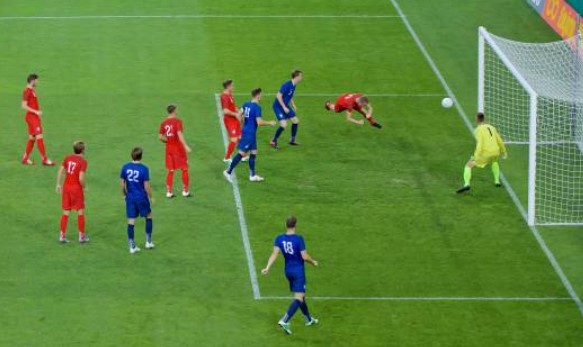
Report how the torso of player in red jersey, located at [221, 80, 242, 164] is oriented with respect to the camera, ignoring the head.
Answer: to the viewer's right

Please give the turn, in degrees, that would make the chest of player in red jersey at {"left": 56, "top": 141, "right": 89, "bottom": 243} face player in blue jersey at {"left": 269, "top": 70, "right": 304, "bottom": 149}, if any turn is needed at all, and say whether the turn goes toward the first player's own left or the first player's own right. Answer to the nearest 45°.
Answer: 0° — they already face them

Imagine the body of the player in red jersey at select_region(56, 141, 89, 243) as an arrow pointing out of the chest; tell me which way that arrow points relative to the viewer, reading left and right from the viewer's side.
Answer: facing away from the viewer and to the right of the viewer

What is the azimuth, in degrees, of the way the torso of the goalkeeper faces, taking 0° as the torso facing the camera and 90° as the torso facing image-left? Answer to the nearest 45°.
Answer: approximately 135°

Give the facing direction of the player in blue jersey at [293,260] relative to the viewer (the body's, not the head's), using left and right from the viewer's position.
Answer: facing away from the viewer and to the right of the viewer

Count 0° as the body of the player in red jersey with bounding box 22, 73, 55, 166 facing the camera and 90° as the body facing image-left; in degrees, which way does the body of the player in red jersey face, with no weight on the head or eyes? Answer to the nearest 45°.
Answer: approximately 270°

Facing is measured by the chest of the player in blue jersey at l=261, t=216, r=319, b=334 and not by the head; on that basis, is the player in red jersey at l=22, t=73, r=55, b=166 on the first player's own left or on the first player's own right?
on the first player's own left

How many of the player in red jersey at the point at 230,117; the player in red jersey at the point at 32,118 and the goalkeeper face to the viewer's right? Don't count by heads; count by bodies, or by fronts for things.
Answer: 2
